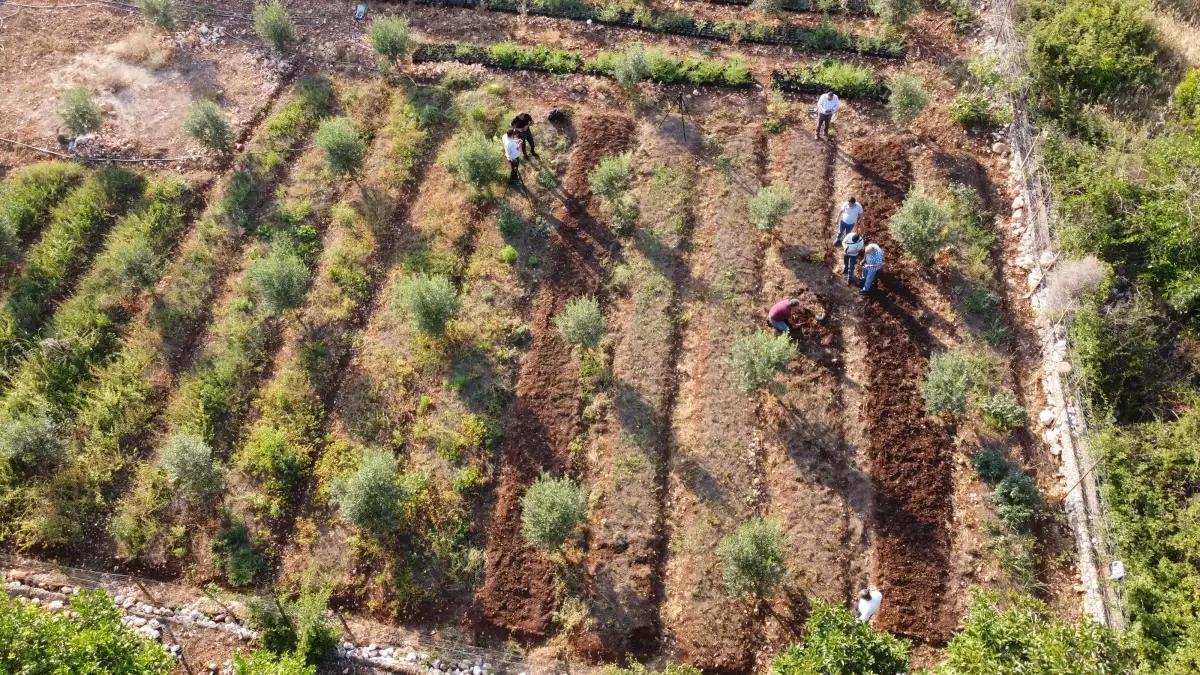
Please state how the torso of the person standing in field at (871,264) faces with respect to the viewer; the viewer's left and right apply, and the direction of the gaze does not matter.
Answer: facing to the left of the viewer

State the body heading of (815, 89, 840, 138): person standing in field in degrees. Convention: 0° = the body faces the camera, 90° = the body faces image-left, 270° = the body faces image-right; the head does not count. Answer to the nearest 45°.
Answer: approximately 0°

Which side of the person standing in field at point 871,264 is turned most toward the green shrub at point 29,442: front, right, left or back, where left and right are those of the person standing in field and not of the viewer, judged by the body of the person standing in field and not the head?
front

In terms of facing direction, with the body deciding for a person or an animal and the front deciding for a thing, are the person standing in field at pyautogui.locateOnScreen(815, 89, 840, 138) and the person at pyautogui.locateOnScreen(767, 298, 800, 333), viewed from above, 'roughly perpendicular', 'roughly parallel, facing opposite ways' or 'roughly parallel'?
roughly perpendicular

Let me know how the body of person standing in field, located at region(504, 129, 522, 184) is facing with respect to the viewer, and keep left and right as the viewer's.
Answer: facing to the right of the viewer

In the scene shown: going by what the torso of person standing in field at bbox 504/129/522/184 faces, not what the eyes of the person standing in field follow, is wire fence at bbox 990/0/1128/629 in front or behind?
in front
